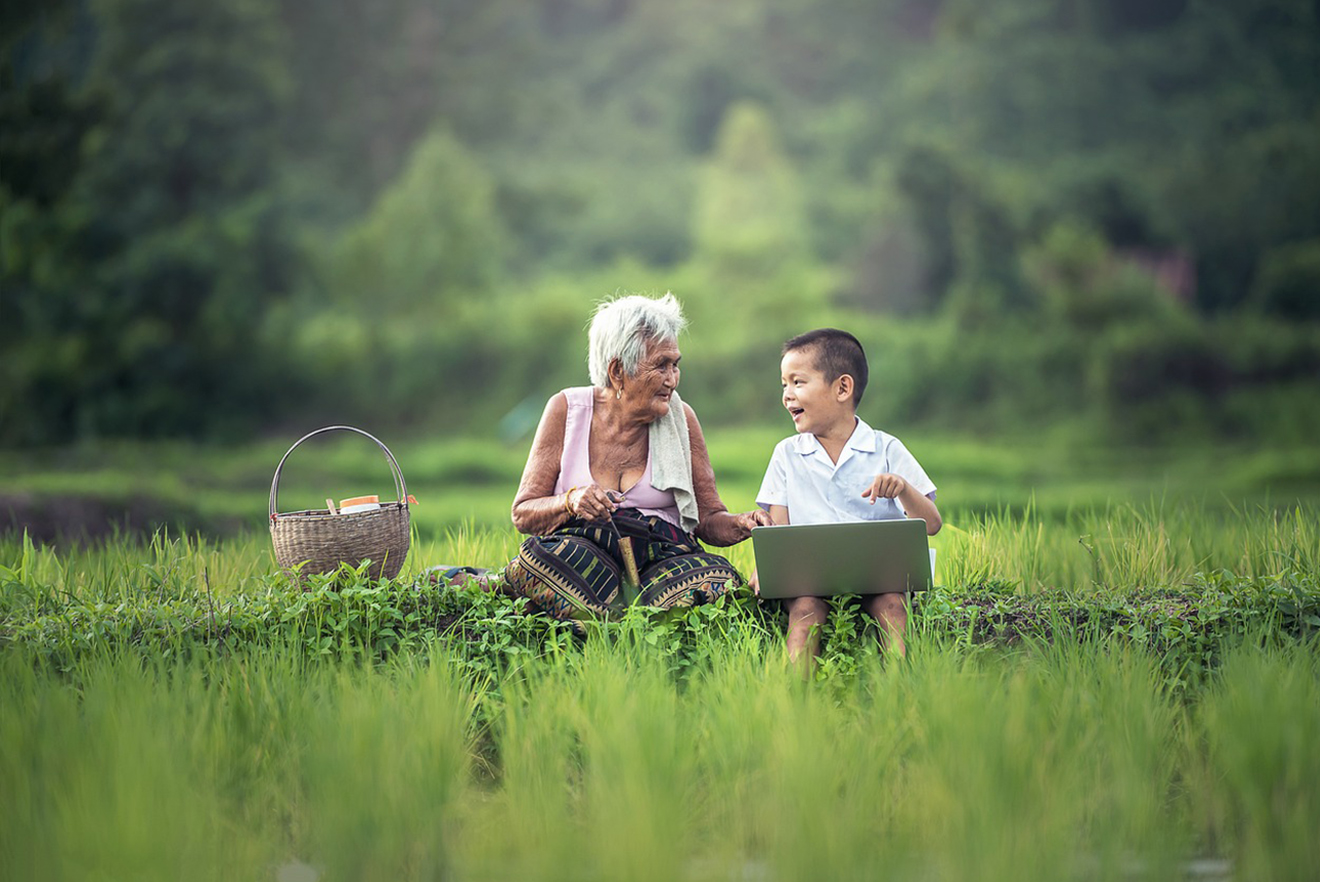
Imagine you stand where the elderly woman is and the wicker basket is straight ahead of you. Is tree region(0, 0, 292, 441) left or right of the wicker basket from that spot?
right

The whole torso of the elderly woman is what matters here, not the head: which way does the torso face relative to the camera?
toward the camera

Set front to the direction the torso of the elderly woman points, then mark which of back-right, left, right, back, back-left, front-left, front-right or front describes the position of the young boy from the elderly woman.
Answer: left

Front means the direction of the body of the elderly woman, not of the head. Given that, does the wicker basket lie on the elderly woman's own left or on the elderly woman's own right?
on the elderly woman's own right

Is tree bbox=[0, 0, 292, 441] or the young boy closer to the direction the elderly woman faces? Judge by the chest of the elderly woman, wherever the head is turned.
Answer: the young boy

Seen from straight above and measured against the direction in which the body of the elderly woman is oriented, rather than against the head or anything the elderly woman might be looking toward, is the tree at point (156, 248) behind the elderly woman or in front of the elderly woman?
behind

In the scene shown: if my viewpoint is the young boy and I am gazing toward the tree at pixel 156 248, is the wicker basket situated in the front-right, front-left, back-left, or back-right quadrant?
front-left
